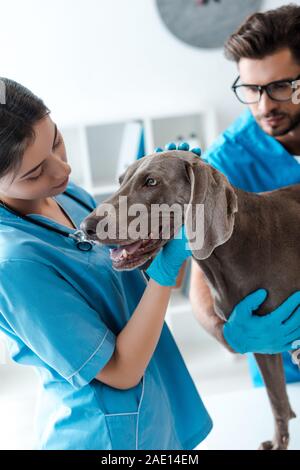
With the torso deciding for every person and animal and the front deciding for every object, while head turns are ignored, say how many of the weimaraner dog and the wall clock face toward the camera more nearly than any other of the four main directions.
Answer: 1

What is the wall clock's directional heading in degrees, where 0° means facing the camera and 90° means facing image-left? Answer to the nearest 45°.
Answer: approximately 0°

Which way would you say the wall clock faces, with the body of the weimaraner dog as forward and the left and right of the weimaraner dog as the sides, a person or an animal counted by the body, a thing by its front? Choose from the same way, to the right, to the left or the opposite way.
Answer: to the left

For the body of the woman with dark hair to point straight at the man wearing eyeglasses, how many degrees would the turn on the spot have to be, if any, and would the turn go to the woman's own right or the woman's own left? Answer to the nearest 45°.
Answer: approximately 90° to the woman's own left

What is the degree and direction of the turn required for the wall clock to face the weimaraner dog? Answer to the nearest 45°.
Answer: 0° — it already faces it

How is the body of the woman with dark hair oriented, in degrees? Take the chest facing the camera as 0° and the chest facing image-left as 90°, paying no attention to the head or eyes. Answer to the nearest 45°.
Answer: approximately 315°

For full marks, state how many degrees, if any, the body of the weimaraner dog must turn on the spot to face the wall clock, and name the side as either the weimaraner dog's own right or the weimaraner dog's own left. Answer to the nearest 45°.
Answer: approximately 90° to the weimaraner dog's own right

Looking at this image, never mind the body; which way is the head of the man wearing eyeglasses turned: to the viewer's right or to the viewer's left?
to the viewer's left

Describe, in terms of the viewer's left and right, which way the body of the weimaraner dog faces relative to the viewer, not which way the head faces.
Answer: facing to the left of the viewer
